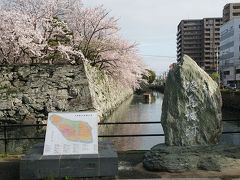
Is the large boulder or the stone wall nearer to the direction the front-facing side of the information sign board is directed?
the large boulder

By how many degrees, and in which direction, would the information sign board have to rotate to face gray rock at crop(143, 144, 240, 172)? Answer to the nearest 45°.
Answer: approximately 90° to its left

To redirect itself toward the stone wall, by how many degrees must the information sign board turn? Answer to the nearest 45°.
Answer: approximately 180°

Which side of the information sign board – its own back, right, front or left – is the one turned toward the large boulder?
left

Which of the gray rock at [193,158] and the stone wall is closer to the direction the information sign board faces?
the gray rock

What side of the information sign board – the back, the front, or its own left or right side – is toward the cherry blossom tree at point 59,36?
back

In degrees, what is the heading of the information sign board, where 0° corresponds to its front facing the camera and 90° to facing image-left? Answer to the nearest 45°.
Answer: approximately 0°

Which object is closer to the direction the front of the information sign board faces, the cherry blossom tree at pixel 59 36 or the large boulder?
the large boulder
